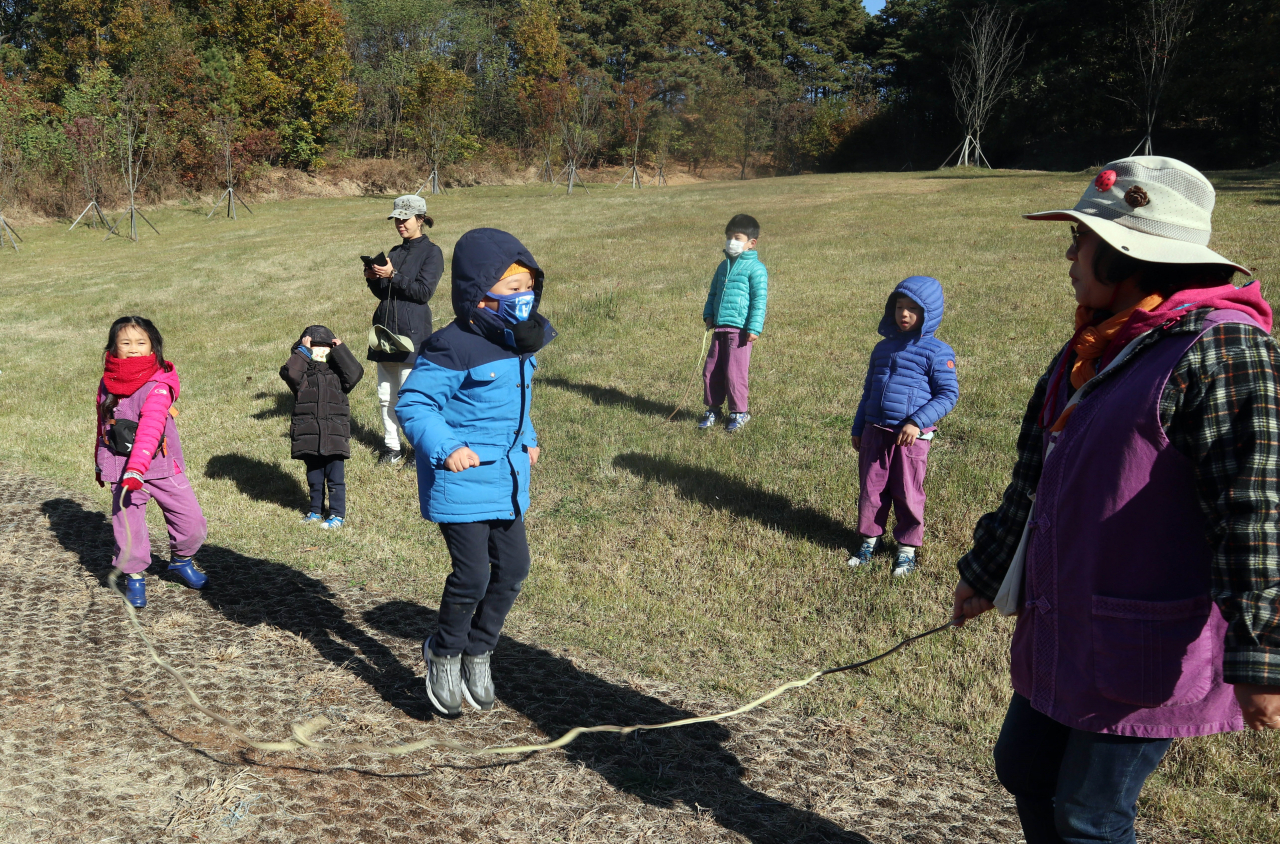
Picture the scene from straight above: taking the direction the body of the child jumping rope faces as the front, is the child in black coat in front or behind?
behind

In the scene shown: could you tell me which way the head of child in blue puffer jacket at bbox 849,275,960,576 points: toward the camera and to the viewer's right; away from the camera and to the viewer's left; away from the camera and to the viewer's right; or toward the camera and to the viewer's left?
toward the camera and to the viewer's left

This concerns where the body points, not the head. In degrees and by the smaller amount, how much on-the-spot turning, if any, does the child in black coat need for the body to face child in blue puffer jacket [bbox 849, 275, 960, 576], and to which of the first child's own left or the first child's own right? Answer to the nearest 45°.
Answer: approximately 45° to the first child's own left

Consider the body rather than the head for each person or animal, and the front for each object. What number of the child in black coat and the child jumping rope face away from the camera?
0

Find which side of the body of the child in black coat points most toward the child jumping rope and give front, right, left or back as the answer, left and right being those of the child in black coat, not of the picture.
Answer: front

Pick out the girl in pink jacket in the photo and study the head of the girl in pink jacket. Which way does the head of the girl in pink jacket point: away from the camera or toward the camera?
toward the camera

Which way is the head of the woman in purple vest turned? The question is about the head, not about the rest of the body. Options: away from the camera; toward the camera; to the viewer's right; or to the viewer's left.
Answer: to the viewer's left

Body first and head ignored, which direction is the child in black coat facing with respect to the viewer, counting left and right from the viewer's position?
facing the viewer

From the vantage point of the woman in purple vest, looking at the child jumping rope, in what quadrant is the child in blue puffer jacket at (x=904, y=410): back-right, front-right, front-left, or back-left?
front-right
